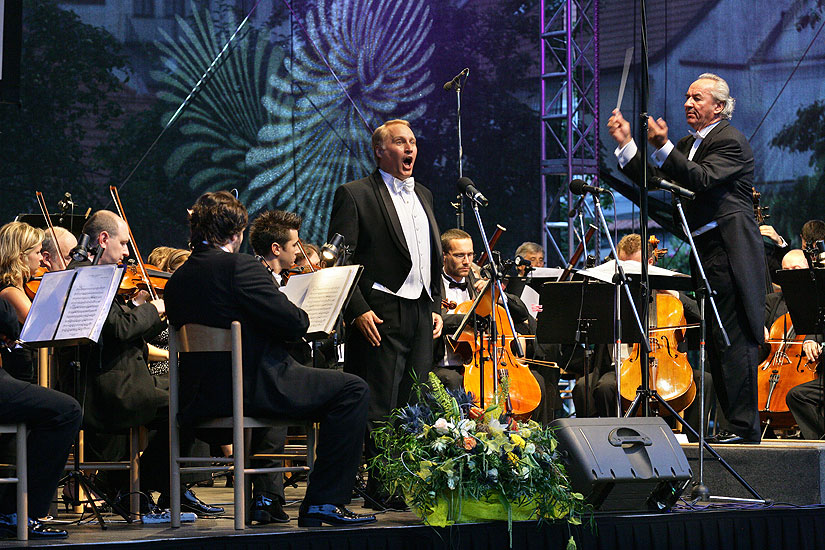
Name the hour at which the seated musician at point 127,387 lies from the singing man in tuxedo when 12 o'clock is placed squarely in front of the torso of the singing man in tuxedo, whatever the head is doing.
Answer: The seated musician is roughly at 4 o'clock from the singing man in tuxedo.

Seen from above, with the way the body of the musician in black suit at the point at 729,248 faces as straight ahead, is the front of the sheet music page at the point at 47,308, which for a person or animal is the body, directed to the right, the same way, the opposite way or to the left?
to the left

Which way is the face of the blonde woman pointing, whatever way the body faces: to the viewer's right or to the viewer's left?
to the viewer's right

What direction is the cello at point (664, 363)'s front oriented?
toward the camera

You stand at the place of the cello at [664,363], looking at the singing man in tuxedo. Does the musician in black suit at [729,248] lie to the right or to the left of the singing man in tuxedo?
left

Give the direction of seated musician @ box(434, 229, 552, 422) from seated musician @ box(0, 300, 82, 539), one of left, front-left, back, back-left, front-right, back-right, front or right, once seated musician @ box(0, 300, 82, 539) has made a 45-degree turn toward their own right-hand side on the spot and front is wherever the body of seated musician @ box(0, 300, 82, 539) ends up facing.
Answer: left

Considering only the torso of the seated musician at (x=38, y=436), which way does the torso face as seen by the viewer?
to the viewer's right

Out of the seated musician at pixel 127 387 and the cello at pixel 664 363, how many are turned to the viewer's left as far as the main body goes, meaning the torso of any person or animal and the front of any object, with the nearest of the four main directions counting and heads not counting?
0

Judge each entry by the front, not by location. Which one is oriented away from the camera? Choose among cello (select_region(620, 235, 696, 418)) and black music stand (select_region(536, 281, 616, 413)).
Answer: the black music stand

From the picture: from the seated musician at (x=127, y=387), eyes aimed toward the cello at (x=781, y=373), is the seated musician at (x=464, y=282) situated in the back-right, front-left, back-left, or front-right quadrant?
front-left

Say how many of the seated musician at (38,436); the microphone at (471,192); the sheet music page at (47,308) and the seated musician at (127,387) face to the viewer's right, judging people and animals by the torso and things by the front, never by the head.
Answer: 2

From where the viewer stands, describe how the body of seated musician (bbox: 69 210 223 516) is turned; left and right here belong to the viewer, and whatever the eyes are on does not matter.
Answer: facing to the right of the viewer

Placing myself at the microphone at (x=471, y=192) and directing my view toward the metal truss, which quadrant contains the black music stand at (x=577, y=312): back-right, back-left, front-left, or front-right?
front-right

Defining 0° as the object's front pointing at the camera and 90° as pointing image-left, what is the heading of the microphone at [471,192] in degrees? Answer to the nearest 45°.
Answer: approximately 90°

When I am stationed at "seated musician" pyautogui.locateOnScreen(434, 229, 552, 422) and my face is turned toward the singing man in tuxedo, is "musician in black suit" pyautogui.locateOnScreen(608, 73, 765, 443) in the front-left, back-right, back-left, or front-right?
front-left

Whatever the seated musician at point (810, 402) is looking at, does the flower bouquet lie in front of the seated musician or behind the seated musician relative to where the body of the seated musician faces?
in front

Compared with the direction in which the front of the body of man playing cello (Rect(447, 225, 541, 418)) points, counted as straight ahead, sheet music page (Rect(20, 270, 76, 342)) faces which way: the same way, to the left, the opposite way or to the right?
the same way

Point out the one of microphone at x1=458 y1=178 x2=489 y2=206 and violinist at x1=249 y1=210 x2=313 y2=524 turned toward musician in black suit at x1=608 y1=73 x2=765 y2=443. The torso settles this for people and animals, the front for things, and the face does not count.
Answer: the violinist

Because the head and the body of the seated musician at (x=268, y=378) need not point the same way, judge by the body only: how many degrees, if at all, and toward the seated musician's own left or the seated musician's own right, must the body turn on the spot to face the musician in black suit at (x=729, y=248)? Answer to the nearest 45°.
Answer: approximately 45° to the seated musician's own right

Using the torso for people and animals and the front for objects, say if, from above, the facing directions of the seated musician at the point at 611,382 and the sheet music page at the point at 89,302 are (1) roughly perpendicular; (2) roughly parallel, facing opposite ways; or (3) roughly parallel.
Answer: roughly parallel

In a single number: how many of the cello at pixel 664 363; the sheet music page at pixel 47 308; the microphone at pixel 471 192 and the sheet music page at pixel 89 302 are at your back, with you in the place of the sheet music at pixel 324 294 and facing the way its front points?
2

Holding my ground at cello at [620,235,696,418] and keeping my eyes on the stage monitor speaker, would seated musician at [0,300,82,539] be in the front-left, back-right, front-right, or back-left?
front-right
